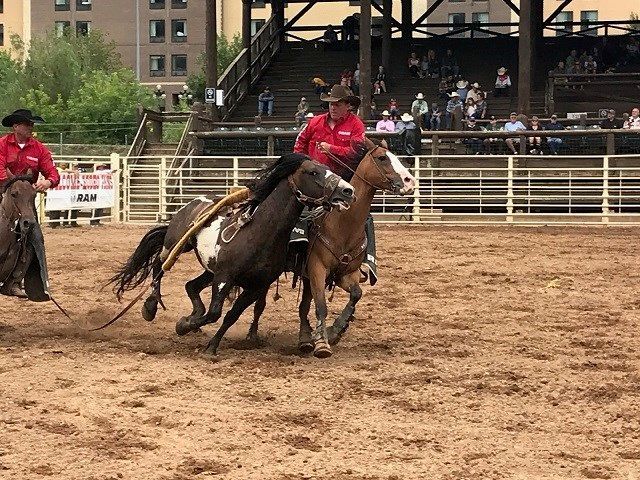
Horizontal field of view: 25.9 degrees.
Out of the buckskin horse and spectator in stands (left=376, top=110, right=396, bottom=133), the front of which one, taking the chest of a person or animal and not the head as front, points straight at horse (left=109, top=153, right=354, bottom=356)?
the spectator in stands

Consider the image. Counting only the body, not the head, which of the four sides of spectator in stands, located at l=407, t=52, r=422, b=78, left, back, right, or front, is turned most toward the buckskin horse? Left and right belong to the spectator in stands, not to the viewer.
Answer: front

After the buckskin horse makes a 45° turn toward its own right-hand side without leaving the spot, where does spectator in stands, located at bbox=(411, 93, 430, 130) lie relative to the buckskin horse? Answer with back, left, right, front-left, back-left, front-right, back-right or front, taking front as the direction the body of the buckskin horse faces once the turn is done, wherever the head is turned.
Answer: back

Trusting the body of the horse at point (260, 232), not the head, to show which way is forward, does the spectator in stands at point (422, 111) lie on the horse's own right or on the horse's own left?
on the horse's own left

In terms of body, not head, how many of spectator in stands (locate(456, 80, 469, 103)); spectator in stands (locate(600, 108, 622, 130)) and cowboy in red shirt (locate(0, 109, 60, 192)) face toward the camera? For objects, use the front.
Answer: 3

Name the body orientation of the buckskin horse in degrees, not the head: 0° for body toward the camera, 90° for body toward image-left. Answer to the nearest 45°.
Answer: approximately 315°

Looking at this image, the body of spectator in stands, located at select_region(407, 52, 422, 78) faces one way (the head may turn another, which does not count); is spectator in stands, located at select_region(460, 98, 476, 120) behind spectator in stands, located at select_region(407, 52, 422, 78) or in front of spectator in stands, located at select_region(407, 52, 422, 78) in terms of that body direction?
in front

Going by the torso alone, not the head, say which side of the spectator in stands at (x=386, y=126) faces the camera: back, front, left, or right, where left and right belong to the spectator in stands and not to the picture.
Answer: front

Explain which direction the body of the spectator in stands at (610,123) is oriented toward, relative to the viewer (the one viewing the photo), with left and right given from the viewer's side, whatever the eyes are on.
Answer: facing the viewer

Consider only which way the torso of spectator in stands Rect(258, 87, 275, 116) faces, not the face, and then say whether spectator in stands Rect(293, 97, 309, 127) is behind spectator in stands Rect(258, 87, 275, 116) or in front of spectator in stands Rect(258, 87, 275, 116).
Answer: in front

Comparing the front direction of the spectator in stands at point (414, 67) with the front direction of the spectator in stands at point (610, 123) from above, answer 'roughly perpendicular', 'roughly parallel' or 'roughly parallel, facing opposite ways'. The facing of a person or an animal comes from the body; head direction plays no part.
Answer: roughly parallel

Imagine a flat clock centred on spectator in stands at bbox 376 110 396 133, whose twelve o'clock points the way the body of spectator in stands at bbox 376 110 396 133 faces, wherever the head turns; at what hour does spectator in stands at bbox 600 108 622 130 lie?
spectator in stands at bbox 600 108 622 130 is roughly at 9 o'clock from spectator in stands at bbox 376 110 396 133.

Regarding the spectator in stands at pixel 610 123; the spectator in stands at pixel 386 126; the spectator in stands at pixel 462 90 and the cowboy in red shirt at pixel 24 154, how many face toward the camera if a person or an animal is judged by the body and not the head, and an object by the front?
4

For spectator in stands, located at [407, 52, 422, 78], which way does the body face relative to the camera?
toward the camera

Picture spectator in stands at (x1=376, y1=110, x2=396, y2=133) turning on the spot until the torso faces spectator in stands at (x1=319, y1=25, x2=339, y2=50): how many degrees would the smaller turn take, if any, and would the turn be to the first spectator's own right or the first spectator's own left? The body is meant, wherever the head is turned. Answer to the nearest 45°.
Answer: approximately 180°

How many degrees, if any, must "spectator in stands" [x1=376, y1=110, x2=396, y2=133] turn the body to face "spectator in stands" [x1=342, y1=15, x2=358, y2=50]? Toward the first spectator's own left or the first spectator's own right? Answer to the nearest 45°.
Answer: approximately 180°

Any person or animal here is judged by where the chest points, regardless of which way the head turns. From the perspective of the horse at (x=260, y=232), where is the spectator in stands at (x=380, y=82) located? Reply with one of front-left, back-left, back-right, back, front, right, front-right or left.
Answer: back-left

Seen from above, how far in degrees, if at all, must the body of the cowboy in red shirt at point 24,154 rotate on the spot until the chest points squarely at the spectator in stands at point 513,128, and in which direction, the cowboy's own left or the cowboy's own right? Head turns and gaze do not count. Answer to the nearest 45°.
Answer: approximately 135° to the cowboy's own left
